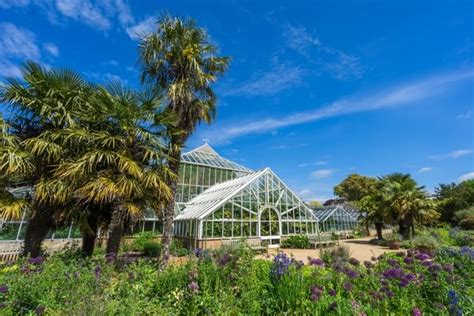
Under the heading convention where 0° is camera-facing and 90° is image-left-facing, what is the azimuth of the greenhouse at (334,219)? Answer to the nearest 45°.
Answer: approximately 0°

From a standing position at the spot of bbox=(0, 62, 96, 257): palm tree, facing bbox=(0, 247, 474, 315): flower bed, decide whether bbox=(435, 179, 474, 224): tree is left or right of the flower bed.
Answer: left

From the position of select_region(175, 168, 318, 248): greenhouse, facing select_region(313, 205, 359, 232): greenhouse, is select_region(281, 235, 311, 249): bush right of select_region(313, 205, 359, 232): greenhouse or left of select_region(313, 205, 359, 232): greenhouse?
right

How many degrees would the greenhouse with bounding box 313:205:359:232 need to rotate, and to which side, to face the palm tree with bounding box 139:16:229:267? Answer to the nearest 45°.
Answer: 0° — it already faces it

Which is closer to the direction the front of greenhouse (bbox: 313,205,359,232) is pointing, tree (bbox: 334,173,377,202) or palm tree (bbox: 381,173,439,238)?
the palm tree

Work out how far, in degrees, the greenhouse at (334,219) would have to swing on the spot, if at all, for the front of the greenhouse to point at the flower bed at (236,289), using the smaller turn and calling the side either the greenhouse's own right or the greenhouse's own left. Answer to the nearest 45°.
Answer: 0° — it already faces it

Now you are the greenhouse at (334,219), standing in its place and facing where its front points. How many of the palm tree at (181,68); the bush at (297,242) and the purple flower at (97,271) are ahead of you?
3

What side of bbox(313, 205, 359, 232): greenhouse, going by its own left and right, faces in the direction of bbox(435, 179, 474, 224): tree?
left

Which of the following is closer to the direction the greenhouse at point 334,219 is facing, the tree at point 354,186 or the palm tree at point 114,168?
the palm tree

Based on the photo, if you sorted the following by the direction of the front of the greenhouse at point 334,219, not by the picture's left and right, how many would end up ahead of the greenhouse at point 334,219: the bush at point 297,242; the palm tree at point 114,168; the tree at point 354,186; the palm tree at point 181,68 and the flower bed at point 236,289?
4

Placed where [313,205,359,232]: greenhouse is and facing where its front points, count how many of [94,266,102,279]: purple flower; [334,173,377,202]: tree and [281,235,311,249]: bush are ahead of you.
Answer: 2

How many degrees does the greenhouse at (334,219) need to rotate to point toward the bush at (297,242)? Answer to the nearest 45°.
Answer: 0° — it already faces it
